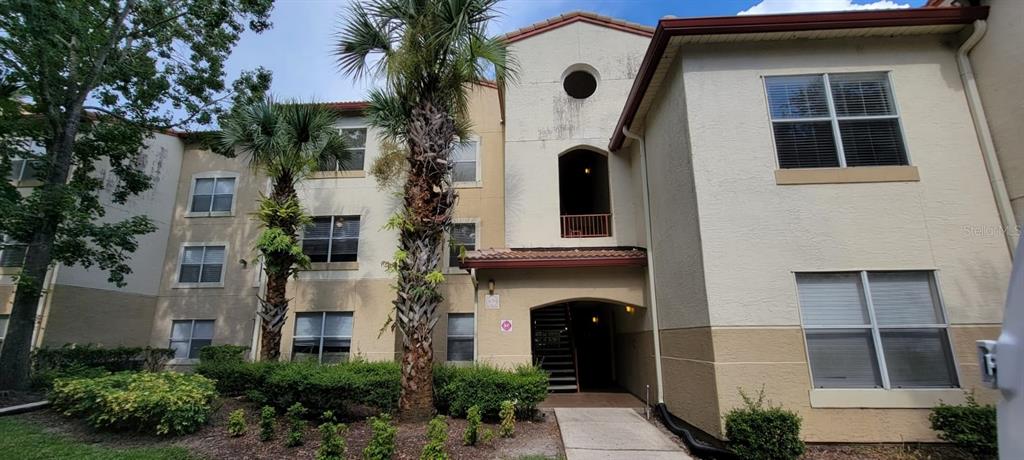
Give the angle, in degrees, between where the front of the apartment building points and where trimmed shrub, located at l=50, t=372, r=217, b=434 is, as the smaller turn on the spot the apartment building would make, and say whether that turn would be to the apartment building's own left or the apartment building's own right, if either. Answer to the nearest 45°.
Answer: approximately 90° to the apartment building's own right

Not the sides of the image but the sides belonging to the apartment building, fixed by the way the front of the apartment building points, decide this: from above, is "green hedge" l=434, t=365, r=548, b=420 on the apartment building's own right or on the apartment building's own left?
on the apartment building's own right

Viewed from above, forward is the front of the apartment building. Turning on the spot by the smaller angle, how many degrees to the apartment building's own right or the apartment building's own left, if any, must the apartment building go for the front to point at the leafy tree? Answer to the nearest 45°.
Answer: approximately 90° to the apartment building's own right

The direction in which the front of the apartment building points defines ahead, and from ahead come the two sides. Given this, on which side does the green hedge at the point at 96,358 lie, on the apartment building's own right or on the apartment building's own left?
on the apartment building's own right

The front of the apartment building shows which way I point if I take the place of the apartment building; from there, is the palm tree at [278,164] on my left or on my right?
on my right

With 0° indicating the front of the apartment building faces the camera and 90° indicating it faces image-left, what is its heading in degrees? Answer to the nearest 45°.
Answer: approximately 0°
